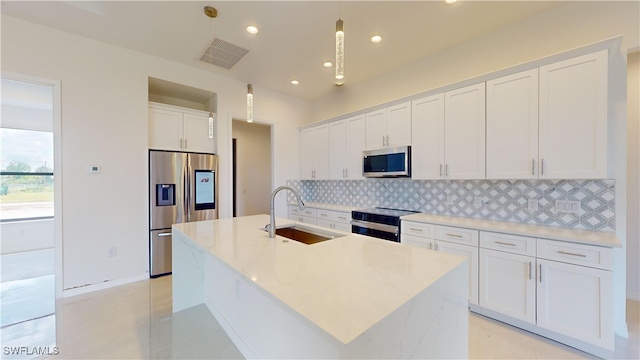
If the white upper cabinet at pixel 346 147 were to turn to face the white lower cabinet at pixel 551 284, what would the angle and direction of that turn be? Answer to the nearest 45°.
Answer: approximately 90° to its left

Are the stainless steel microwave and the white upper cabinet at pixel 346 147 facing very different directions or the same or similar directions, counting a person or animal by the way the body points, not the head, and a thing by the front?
same or similar directions

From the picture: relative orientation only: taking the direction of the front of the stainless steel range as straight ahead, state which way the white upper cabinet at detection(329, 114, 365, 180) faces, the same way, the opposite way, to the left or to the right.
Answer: the same way

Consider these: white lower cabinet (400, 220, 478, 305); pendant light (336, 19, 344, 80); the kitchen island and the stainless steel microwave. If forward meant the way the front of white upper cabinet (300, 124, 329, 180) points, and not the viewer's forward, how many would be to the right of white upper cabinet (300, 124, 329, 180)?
0

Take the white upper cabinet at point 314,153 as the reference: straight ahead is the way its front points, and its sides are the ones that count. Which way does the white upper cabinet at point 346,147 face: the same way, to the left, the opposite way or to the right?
the same way

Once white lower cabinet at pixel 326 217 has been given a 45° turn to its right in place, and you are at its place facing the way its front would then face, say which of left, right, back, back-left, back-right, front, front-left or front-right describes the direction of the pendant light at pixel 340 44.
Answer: left

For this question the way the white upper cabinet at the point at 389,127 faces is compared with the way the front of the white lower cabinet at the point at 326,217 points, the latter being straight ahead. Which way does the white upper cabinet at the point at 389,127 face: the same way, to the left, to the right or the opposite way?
the same way

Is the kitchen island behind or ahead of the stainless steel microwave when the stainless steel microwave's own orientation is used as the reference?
ahead

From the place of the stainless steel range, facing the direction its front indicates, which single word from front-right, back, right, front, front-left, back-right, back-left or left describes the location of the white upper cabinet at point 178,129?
front-right

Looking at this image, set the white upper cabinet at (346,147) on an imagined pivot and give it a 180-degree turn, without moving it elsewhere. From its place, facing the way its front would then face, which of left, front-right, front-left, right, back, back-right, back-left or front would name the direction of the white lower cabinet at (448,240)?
right

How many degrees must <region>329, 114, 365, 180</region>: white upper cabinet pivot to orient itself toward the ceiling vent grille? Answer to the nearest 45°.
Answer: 0° — it already faces it

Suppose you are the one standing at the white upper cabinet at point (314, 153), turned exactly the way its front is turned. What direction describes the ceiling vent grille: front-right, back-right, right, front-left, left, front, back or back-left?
front

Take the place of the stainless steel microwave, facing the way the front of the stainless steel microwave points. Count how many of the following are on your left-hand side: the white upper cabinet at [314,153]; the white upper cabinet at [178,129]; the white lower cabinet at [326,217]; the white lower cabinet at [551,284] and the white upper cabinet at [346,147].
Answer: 1

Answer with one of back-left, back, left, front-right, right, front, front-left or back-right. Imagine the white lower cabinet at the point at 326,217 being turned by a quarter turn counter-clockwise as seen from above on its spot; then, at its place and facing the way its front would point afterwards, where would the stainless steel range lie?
front

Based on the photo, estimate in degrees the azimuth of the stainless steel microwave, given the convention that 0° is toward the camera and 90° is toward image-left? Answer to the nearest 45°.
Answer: approximately 45°

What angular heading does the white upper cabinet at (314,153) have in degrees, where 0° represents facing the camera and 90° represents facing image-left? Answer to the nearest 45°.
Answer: approximately 45°

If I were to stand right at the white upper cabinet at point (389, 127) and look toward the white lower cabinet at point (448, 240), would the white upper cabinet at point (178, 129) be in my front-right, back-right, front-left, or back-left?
back-right

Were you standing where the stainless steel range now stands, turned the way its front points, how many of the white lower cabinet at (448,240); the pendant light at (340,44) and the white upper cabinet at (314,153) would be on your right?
1

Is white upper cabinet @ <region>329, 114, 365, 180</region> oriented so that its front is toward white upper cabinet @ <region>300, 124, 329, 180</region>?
no

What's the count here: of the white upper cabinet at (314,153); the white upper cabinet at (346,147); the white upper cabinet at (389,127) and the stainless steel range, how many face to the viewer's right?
0

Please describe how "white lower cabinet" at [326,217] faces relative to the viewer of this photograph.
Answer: facing the viewer and to the left of the viewer

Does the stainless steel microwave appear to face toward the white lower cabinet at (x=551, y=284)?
no

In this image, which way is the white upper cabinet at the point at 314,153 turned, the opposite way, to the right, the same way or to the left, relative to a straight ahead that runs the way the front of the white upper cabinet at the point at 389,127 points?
the same way
